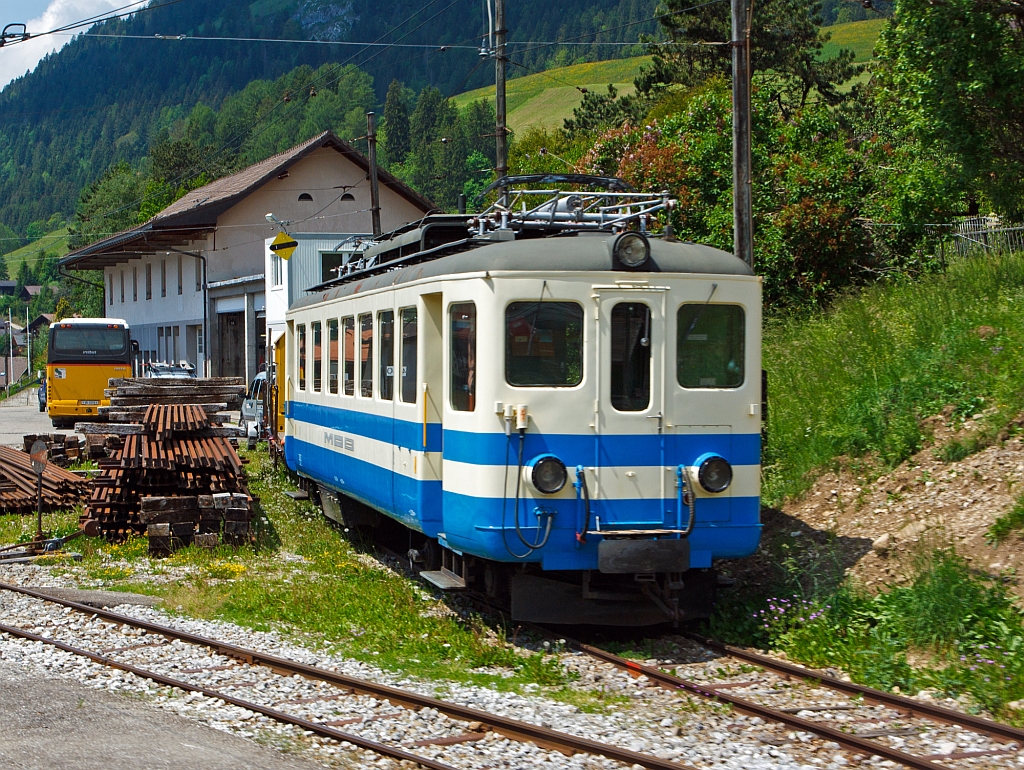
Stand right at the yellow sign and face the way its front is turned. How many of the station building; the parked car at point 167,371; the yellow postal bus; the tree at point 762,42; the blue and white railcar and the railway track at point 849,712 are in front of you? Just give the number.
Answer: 2

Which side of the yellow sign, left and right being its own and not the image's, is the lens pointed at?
front

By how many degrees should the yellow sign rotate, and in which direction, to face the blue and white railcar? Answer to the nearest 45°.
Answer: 0° — it already faces it

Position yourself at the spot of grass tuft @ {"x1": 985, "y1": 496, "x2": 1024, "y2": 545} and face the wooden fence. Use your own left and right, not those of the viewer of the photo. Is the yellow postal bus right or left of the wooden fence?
left

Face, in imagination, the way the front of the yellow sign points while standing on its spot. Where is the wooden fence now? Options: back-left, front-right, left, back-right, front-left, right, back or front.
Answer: front-left
